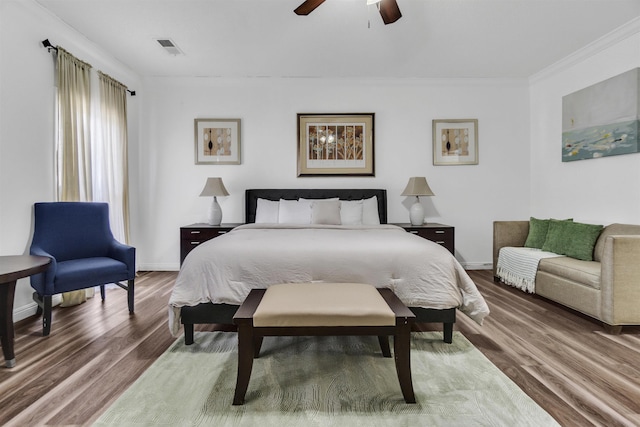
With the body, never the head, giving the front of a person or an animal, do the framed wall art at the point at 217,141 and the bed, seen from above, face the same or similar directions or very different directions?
same or similar directions

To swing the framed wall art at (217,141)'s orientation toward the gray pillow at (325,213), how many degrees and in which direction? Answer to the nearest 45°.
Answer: approximately 45° to its left

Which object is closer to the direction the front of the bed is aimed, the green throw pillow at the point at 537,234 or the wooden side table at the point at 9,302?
the wooden side table

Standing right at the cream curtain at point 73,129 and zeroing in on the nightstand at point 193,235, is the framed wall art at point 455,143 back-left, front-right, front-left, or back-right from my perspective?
front-right

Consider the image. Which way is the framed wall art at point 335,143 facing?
toward the camera

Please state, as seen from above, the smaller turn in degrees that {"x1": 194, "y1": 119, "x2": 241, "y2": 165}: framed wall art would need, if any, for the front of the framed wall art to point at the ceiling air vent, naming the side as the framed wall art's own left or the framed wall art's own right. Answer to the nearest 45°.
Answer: approximately 45° to the framed wall art's own right

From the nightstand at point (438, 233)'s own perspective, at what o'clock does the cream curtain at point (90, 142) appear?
The cream curtain is roughly at 2 o'clock from the nightstand.

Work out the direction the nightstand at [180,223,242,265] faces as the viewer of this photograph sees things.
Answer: facing the viewer

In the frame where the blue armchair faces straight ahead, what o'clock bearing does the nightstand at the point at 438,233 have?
The nightstand is roughly at 11 o'clock from the blue armchair.

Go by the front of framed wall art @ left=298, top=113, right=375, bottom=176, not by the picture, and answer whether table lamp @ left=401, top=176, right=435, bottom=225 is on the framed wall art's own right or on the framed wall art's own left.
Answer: on the framed wall art's own left

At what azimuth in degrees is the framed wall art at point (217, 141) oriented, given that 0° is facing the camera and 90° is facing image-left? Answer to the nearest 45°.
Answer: approximately 0°

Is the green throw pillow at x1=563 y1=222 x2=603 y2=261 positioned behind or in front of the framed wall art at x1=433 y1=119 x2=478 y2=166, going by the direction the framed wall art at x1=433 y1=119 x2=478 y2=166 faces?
in front

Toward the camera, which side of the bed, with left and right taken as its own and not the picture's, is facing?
front

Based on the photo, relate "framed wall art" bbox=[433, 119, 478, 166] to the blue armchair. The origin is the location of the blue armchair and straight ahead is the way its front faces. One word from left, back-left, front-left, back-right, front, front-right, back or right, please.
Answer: front-left
